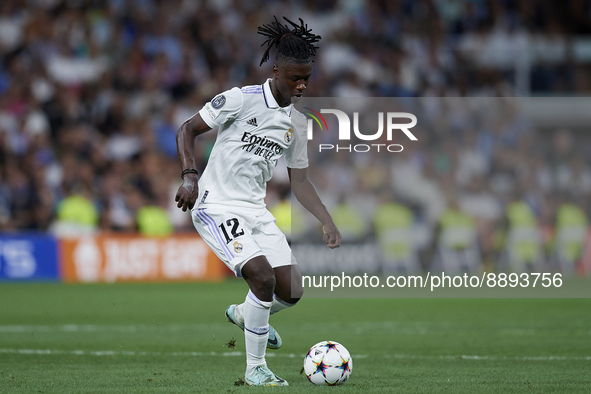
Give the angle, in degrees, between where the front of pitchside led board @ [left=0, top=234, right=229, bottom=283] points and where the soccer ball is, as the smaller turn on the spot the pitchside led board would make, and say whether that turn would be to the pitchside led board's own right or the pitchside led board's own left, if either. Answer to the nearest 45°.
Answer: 0° — it already faces it

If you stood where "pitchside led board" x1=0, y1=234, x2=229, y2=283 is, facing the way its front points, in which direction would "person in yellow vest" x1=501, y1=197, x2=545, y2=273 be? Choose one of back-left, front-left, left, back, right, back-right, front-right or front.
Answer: left

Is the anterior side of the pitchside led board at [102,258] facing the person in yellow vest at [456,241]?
no

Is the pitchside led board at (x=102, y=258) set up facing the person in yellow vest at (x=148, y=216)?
no

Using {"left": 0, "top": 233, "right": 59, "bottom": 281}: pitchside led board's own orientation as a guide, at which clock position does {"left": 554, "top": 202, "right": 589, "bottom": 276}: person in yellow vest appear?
The person in yellow vest is roughly at 9 o'clock from the pitchside led board.

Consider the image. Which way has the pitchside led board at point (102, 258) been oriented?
toward the camera

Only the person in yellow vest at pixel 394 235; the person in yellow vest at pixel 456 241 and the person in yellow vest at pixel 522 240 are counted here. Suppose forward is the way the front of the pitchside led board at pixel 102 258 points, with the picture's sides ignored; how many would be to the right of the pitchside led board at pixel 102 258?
0

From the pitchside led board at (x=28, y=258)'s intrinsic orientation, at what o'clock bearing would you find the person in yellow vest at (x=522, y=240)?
The person in yellow vest is roughly at 9 o'clock from the pitchside led board.
